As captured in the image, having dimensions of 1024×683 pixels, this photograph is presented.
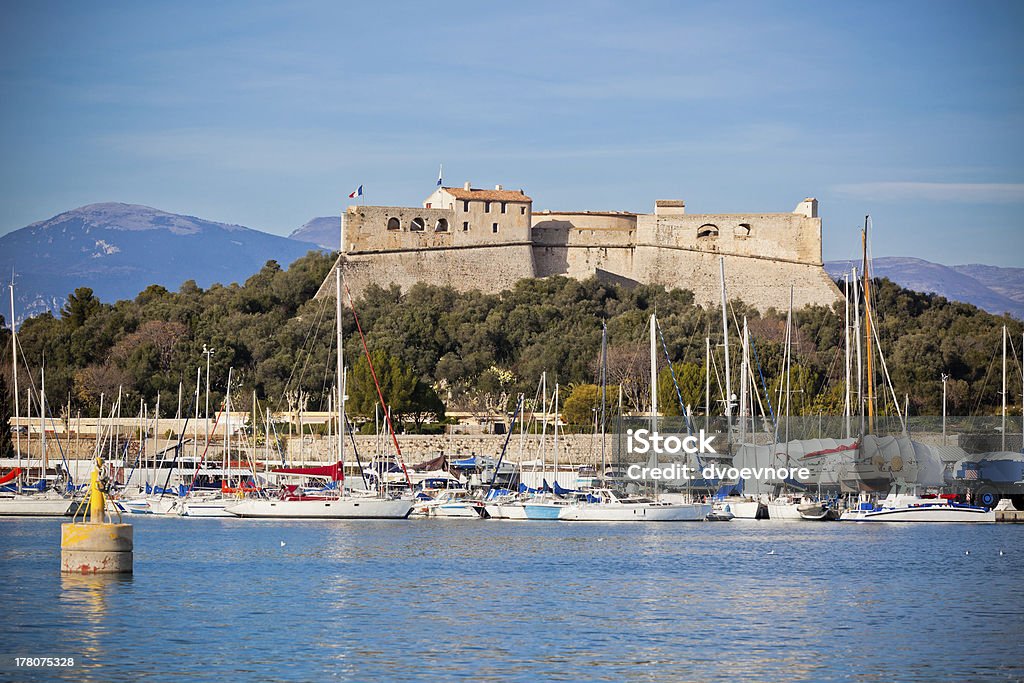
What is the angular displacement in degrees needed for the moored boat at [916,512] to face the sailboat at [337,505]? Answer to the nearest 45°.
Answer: approximately 180°

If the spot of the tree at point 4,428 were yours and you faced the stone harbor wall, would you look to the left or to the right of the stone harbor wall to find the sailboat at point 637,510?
right

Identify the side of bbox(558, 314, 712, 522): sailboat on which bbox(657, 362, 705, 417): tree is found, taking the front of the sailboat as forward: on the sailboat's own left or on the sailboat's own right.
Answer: on the sailboat's own left

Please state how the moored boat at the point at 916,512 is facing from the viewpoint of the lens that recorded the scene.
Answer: facing to the right of the viewer

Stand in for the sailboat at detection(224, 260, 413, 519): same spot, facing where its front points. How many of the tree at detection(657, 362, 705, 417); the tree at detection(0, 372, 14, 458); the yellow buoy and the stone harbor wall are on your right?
1

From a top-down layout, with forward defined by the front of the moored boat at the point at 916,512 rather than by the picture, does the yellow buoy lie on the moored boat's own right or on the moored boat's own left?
on the moored boat's own right

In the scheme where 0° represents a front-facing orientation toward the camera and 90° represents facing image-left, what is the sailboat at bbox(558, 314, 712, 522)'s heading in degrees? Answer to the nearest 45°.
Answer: approximately 270°

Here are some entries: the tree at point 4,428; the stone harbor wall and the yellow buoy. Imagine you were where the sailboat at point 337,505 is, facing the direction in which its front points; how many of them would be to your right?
1

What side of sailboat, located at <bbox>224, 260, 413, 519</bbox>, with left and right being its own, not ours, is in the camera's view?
right

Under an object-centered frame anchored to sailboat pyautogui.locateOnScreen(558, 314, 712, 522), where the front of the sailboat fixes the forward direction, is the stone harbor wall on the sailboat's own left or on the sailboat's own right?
on the sailboat's own left
